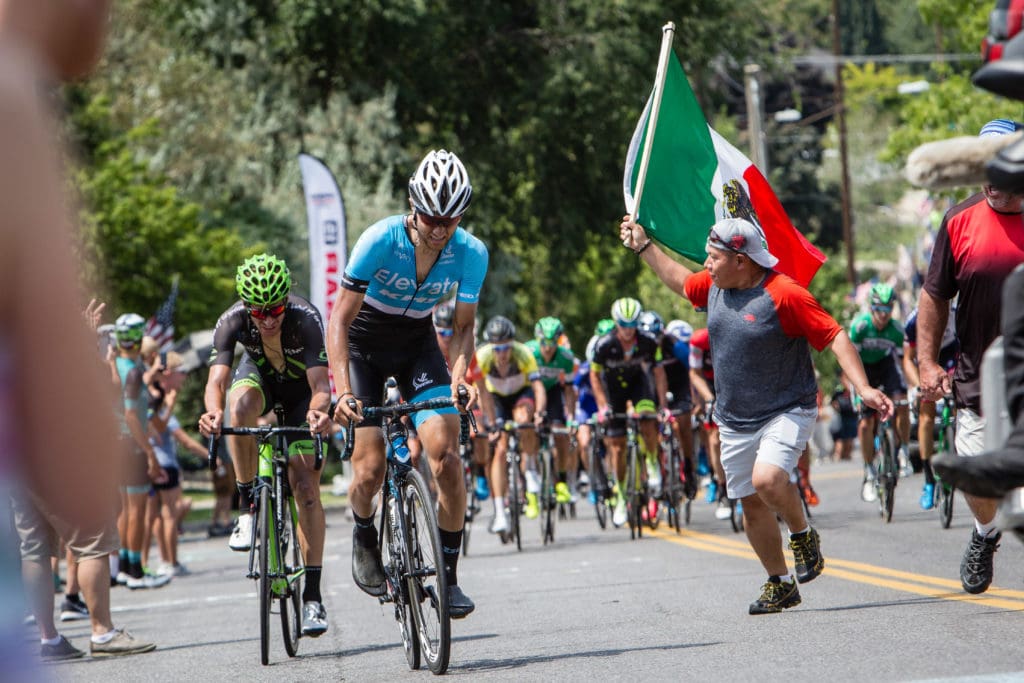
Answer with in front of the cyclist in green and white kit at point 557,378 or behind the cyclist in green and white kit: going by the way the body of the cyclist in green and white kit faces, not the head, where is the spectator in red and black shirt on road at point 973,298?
in front

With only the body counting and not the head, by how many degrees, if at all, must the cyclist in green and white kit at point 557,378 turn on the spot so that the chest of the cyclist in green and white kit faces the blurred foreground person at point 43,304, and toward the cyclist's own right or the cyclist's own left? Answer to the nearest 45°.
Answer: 0° — they already face them

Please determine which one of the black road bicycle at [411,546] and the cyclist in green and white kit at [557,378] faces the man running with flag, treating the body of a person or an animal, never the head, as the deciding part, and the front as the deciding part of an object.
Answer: the cyclist in green and white kit

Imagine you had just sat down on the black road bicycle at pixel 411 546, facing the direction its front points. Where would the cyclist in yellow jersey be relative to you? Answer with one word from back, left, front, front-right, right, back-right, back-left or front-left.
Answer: back

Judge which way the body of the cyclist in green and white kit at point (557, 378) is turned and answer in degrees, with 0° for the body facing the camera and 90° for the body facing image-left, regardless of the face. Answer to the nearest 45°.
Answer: approximately 0°

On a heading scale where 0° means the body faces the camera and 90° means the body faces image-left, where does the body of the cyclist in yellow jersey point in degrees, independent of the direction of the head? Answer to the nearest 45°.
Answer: approximately 0°

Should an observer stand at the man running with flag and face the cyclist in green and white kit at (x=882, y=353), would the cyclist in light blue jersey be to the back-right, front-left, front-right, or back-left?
back-left
